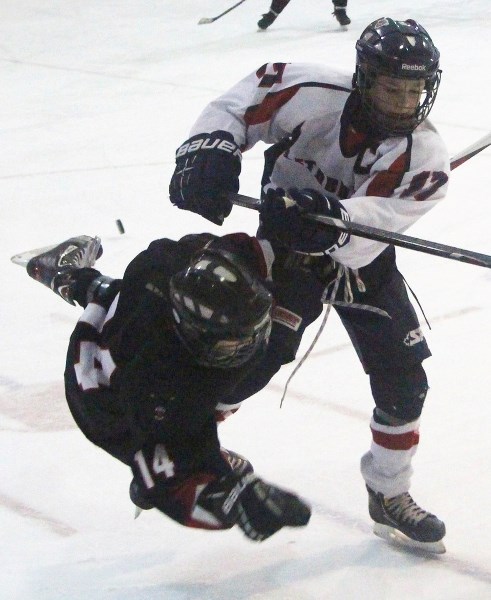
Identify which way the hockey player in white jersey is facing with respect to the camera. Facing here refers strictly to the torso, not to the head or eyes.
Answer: toward the camera

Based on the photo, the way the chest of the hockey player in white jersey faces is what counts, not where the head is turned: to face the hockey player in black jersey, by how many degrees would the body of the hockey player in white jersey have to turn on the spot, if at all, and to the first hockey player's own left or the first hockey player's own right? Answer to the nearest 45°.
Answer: approximately 45° to the first hockey player's own right
